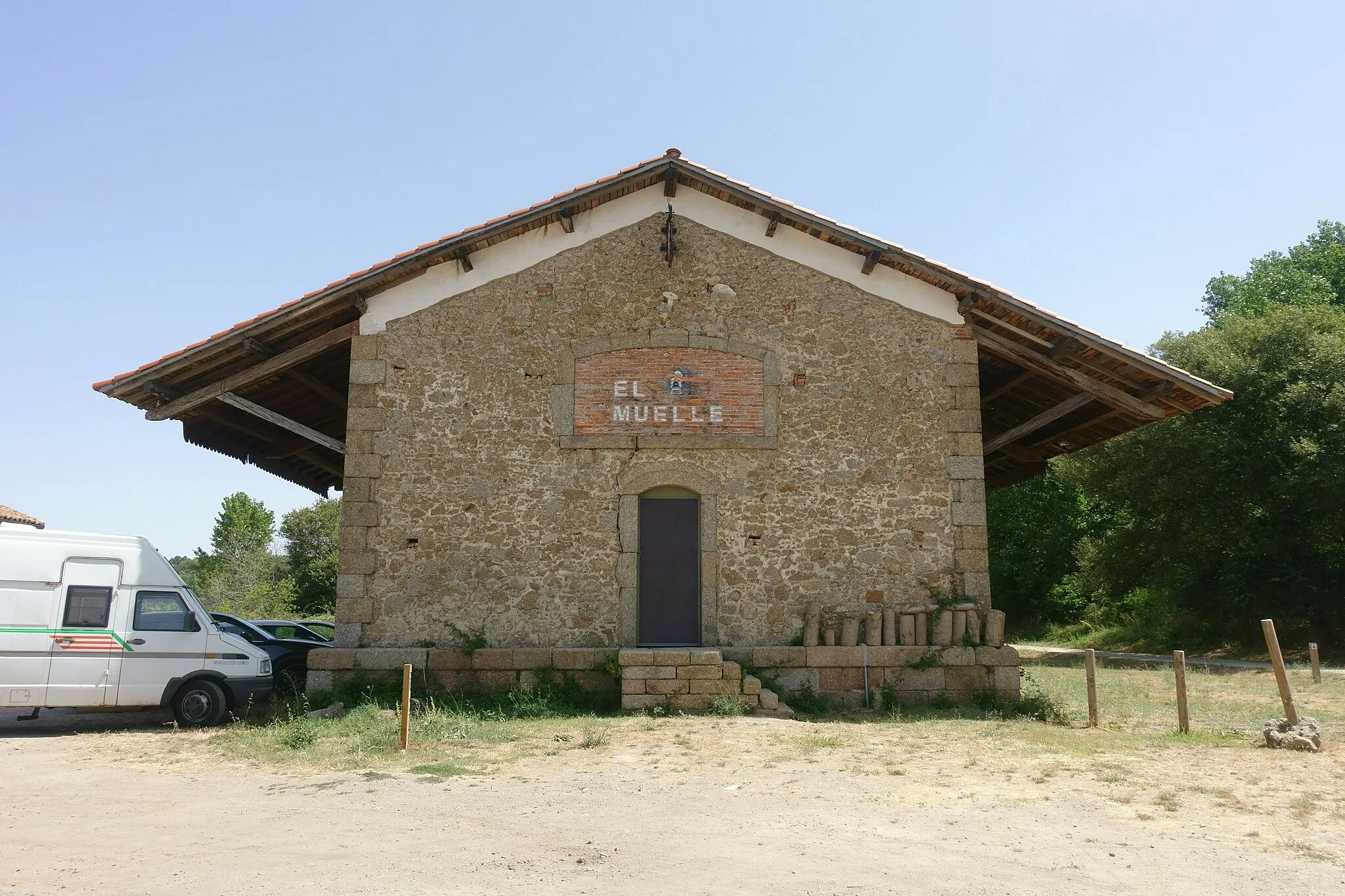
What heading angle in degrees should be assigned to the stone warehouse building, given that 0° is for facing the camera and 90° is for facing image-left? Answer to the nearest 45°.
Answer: approximately 0°

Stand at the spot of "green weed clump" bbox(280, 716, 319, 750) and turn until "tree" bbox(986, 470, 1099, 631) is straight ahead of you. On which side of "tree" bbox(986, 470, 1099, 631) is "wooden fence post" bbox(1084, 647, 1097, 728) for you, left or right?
right

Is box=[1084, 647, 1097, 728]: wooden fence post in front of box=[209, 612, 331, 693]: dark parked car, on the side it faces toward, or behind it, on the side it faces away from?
in front

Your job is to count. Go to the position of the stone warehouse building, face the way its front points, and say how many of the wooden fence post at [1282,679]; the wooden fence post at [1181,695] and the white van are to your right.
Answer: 1

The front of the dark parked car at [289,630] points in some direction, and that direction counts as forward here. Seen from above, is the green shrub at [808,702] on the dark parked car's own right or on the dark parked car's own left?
on the dark parked car's own right

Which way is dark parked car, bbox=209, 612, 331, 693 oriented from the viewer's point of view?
to the viewer's right

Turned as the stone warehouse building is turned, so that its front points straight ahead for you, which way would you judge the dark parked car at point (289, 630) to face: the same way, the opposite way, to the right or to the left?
to the left

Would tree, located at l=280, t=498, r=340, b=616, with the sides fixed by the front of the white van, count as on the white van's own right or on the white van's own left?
on the white van's own left

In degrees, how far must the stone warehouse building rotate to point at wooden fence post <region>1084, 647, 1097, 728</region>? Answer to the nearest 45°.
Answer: approximately 90° to its left

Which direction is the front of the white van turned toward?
to the viewer's right

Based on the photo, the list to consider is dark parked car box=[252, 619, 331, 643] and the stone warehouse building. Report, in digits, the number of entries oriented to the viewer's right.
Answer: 1

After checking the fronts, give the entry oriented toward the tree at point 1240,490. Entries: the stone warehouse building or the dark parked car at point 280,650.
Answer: the dark parked car

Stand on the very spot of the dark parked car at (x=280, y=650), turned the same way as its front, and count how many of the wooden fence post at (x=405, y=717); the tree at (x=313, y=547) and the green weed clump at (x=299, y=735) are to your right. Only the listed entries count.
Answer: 2

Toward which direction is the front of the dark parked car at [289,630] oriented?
to the viewer's right

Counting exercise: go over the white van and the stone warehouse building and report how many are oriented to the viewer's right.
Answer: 1
